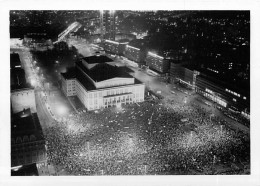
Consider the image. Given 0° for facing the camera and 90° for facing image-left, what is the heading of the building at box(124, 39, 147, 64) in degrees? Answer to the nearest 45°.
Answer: approximately 45°

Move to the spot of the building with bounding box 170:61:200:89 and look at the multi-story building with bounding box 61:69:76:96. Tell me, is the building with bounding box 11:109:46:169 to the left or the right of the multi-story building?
left

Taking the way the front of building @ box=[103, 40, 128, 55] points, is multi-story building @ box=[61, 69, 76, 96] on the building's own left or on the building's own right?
on the building's own right

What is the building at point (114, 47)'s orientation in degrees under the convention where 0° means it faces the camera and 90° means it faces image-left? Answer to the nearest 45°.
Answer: approximately 45°
